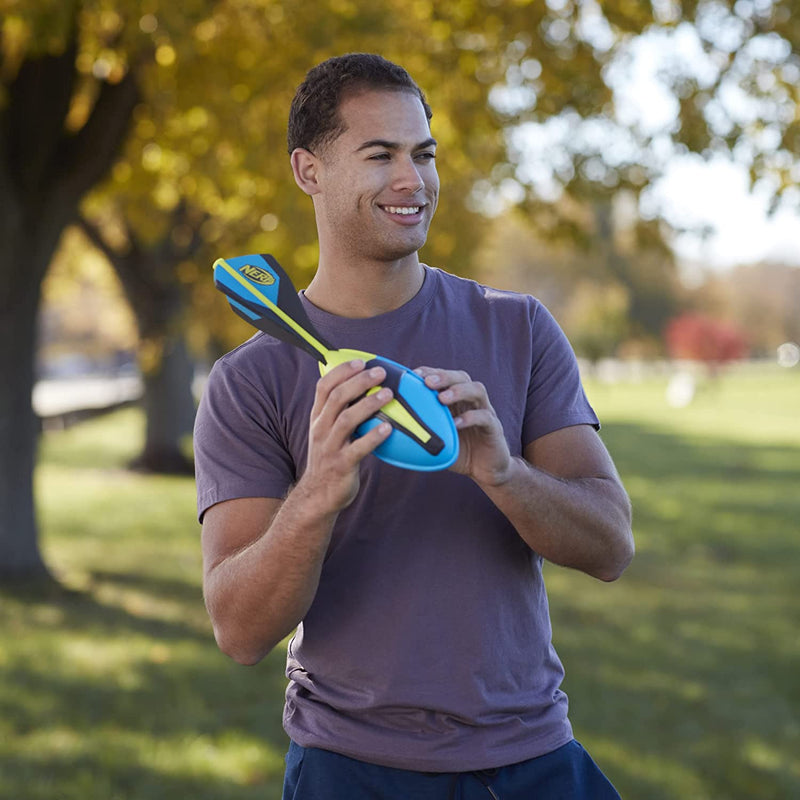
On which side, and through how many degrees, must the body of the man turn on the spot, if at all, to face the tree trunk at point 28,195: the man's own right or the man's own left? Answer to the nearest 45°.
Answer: approximately 135° to the man's own right

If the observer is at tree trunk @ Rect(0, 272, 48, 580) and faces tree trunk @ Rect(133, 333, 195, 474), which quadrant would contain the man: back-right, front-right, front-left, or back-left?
back-right

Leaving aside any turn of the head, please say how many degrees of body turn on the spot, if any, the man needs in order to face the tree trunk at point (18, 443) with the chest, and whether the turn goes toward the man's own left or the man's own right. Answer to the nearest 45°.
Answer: approximately 135° to the man's own right

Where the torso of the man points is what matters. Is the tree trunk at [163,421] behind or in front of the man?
behind

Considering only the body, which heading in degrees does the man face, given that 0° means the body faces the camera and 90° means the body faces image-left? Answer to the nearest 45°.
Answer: approximately 0°
